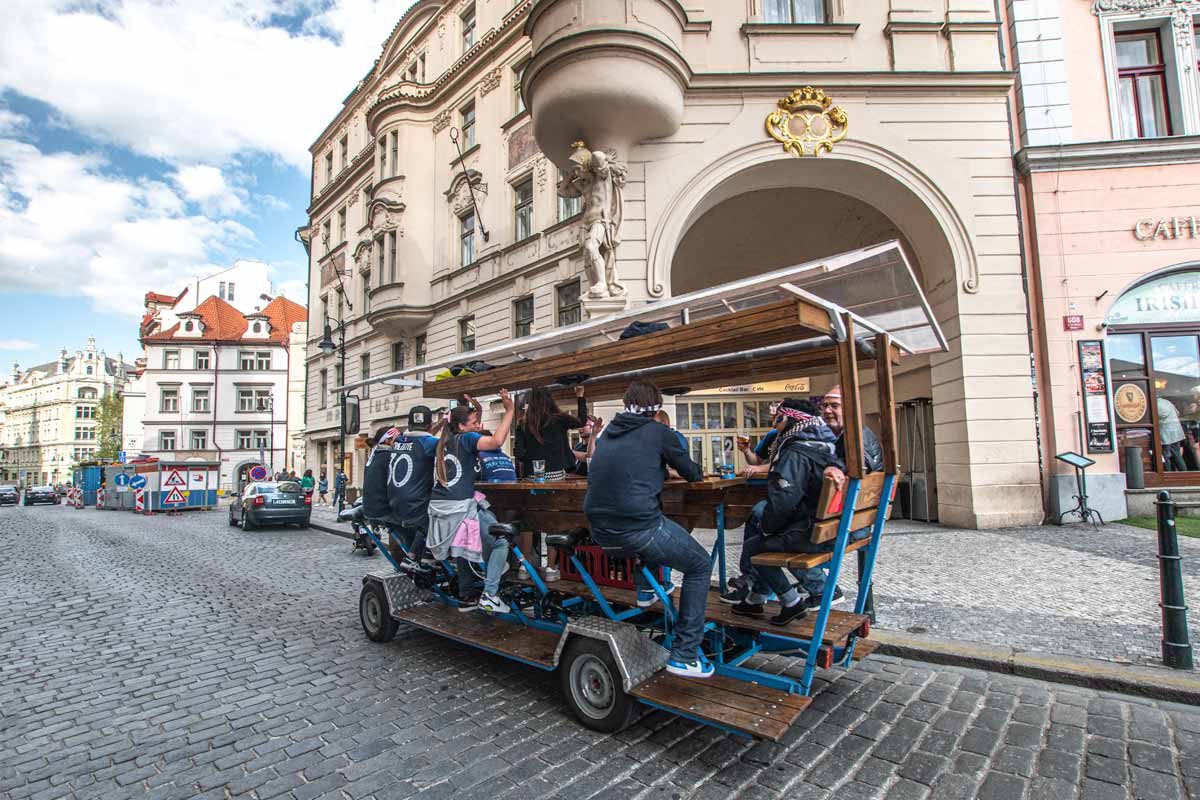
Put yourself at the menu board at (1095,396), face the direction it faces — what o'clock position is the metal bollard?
The metal bollard is roughly at 12 o'clock from the menu board.

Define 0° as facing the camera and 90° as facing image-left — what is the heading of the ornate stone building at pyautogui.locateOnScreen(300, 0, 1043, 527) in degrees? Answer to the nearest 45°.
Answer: approximately 45°

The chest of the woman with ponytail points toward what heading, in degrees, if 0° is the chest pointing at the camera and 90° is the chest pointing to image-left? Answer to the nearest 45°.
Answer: approximately 225°

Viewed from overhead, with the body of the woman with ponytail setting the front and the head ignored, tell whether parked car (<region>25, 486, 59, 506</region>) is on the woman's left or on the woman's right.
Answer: on the woman's left

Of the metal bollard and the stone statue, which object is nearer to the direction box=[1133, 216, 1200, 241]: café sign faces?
the metal bollard

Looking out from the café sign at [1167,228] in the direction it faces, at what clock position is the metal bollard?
The metal bollard is roughly at 12 o'clock from the café sign.

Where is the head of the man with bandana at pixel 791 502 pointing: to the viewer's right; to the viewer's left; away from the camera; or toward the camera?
to the viewer's left

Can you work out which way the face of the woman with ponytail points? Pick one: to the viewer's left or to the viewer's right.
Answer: to the viewer's right
